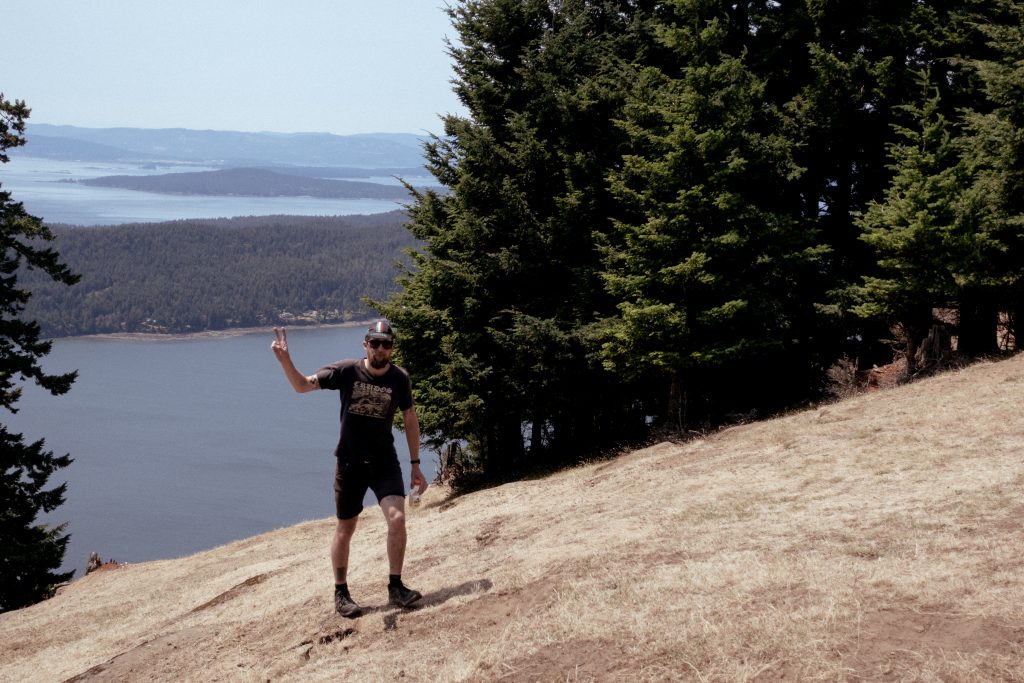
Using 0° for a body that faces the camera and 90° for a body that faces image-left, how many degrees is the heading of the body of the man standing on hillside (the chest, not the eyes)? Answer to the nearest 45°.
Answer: approximately 0°

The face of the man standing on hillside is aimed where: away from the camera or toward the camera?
toward the camera

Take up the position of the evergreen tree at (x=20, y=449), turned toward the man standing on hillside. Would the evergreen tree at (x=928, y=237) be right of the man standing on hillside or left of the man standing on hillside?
left

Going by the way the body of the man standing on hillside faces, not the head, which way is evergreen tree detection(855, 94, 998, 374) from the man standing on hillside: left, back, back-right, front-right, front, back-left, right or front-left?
back-left

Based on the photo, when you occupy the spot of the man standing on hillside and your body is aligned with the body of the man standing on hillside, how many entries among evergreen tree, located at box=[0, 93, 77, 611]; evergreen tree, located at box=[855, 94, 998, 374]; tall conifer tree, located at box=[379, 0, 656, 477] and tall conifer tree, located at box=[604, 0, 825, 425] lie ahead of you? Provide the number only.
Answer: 0

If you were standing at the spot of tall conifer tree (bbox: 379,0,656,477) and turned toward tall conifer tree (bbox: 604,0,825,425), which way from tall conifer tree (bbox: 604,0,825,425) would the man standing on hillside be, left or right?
right

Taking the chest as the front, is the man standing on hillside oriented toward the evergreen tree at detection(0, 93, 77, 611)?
no

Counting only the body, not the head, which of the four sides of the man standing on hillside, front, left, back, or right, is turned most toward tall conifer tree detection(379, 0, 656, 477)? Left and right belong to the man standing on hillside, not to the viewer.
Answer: back

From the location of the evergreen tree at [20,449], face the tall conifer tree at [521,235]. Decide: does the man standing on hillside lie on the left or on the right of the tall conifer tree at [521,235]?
right

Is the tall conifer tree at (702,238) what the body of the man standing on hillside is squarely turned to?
no
